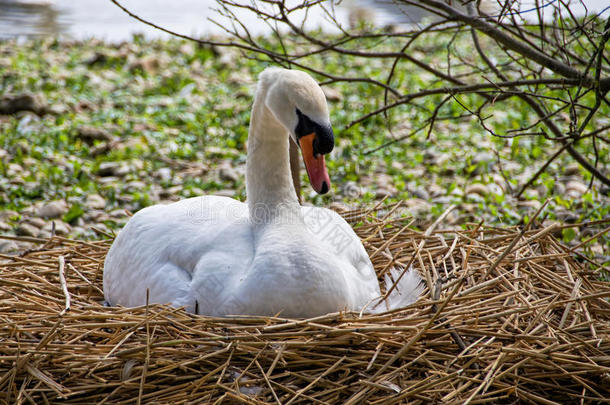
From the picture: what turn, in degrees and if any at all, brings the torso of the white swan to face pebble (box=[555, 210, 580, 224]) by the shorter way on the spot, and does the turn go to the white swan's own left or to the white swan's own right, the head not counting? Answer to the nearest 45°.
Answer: approximately 90° to the white swan's own left

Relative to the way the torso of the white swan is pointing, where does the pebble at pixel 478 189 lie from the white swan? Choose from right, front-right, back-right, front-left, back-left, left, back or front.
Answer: left

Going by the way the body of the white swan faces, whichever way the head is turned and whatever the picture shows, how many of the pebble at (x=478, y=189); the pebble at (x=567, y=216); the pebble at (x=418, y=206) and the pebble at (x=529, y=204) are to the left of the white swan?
4

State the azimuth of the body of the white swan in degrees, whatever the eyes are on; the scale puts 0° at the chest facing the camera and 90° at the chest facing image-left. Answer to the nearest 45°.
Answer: approximately 315°

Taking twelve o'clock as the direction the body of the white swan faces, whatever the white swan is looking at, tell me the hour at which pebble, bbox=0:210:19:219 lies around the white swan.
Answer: The pebble is roughly at 6 o'clock from the white swan.

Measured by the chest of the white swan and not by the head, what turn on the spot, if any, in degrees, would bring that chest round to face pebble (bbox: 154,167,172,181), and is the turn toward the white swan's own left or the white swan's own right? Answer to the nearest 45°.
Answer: approximately 135° to the white swan's own left

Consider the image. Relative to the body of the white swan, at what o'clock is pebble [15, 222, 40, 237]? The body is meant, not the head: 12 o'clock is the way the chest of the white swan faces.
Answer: The pebble is roughly at 6 o'clock from the white swan.

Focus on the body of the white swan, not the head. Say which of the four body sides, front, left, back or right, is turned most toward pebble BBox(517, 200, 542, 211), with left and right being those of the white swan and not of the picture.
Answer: left

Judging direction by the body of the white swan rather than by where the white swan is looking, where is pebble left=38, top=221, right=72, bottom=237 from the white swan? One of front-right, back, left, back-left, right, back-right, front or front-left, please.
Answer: back

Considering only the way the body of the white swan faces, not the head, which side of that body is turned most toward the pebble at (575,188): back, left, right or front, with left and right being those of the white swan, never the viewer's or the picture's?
left

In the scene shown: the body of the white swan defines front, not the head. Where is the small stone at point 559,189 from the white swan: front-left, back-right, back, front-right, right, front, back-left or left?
left

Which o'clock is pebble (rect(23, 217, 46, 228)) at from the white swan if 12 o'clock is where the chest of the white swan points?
The pebble is roughly at 6 o'clock from the white swan.

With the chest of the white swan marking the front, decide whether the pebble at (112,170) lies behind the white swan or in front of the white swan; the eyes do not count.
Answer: behind
